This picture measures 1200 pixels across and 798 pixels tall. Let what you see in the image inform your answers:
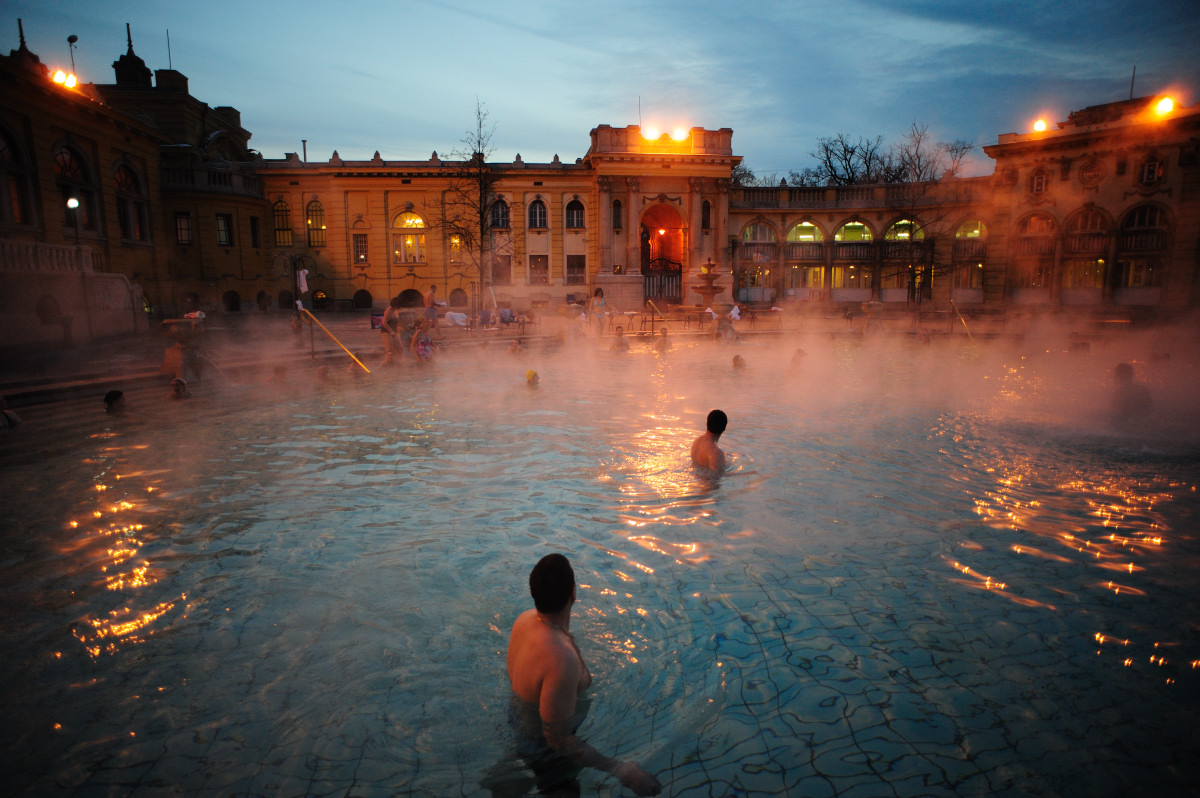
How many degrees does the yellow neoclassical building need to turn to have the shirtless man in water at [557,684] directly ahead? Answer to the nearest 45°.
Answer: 0° — it already faces them

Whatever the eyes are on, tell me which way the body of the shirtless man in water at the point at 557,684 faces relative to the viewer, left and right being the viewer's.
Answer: facing away from the viewer and to the right of the viewer

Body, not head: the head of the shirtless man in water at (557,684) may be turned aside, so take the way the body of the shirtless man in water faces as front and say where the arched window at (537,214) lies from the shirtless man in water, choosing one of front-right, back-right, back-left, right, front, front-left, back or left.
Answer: front-left

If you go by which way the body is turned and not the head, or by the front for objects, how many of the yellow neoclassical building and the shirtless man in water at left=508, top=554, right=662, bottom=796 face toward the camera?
1

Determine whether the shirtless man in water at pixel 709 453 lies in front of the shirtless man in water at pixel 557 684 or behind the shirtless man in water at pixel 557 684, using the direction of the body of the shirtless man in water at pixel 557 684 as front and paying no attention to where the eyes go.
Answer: in front

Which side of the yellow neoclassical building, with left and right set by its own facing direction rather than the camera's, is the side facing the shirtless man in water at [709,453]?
front

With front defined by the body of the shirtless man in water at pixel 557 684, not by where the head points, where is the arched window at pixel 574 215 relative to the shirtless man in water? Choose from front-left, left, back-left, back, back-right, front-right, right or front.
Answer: front-left

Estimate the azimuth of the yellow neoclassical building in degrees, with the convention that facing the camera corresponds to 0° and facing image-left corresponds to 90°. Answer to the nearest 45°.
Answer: approximately 0°

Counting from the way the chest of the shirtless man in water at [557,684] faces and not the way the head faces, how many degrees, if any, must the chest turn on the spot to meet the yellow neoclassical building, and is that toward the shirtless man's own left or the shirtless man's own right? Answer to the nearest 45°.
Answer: approximately 45° to the shirtless man's own left
